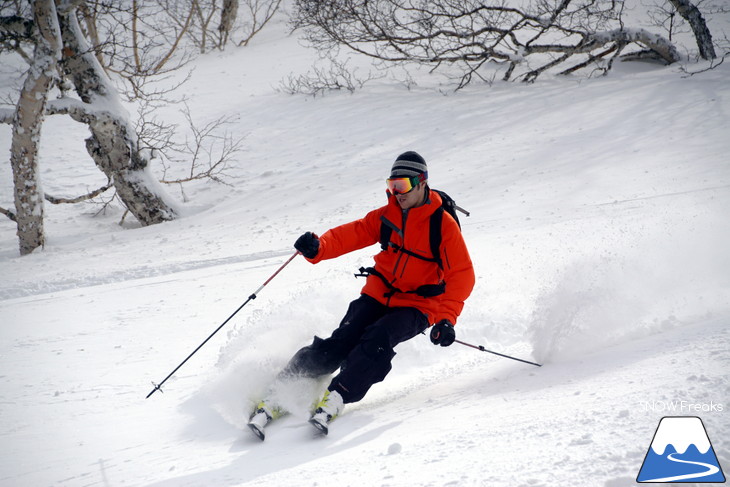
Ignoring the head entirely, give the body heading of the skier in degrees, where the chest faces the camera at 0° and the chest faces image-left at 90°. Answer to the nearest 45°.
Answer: approximately 45°

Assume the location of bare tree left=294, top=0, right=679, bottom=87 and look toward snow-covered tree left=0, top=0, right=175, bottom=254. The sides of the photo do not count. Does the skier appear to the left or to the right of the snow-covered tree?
left

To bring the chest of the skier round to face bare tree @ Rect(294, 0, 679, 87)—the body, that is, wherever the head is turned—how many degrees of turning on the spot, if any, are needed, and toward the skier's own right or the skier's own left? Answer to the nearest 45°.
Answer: approximately 135° to the skier's own right

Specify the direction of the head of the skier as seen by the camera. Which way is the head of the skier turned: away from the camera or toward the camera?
toward the camera

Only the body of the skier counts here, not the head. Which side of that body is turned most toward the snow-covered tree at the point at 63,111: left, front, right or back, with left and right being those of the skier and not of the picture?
right
